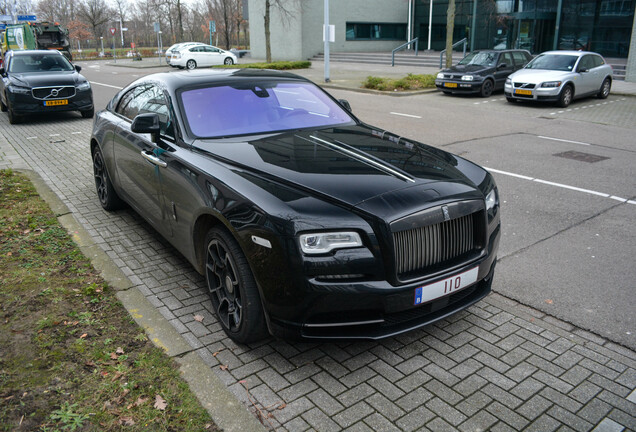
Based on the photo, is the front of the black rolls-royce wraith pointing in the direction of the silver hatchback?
no

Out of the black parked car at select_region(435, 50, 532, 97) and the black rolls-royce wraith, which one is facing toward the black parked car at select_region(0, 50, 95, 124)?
the black parked car at select_region(435, 50, 532, 97)

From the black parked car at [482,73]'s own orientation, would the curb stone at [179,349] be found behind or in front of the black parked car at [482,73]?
in front

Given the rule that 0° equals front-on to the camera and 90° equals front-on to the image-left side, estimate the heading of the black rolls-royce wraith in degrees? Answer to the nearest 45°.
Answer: approximately 315°

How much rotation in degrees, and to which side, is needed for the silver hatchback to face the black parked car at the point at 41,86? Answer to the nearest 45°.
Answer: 0° — it already faces it

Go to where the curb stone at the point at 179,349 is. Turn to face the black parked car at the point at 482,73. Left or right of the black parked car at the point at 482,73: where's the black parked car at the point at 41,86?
left

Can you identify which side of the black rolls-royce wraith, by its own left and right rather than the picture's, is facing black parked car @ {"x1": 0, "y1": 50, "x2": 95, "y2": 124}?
back

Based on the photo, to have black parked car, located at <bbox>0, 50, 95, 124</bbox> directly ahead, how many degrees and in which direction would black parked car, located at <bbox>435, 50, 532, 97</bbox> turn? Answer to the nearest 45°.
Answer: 0° — it already faces it

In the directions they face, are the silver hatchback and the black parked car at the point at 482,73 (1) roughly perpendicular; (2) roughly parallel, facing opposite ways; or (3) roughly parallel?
roughly parallel

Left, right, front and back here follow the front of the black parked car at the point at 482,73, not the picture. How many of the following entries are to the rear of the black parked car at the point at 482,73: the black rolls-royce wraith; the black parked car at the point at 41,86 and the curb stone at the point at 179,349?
0

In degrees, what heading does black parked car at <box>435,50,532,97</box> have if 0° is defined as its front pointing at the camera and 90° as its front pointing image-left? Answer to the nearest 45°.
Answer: approximately 45°

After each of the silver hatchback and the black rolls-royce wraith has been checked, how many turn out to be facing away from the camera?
0

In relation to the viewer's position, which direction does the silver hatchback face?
facing the viewer and to the left of the viewer

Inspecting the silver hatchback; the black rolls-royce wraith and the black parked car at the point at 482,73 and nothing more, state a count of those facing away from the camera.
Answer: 0

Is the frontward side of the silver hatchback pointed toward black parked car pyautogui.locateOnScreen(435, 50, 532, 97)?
no

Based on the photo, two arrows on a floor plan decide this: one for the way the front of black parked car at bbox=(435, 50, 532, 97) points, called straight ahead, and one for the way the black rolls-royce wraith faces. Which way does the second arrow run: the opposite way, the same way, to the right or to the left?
to the left

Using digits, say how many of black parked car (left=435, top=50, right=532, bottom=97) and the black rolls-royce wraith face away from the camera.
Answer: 0
